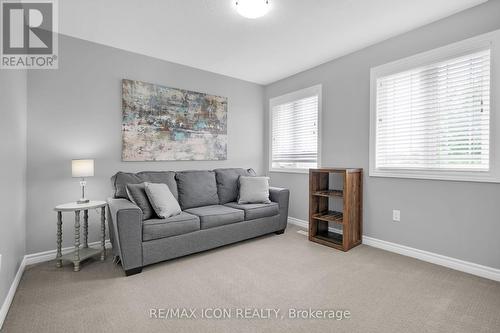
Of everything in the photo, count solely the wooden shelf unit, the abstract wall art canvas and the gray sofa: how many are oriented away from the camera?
0

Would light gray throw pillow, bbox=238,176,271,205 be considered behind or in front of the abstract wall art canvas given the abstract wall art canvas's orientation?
in front

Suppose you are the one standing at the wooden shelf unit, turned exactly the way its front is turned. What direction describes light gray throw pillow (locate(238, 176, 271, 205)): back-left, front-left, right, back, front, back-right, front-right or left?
front-right

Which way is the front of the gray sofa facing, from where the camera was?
facing the viewer and to the right of the viewer

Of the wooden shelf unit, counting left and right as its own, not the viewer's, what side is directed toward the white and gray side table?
front

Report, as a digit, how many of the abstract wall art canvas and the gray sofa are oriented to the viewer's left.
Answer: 0

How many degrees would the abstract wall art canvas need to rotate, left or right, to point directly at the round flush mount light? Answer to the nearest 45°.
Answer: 0° — it already faces it

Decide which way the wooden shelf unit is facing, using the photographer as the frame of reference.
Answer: facing the viewer and to the left of the viewer

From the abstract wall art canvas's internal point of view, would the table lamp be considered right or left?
on its right

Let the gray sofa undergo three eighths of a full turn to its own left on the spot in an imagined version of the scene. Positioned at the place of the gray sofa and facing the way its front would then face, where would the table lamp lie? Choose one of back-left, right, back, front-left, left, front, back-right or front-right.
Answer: left

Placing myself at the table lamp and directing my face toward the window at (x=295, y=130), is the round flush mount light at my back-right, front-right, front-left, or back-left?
front-right

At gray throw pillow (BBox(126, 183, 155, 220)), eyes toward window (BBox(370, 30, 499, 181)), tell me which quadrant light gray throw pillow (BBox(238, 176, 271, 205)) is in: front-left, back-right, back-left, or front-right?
front-left

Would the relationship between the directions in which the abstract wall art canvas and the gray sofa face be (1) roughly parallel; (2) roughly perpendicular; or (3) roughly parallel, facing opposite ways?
roughly parallel

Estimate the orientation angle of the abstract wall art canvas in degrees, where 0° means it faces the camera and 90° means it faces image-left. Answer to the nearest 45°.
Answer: approximately 315°
